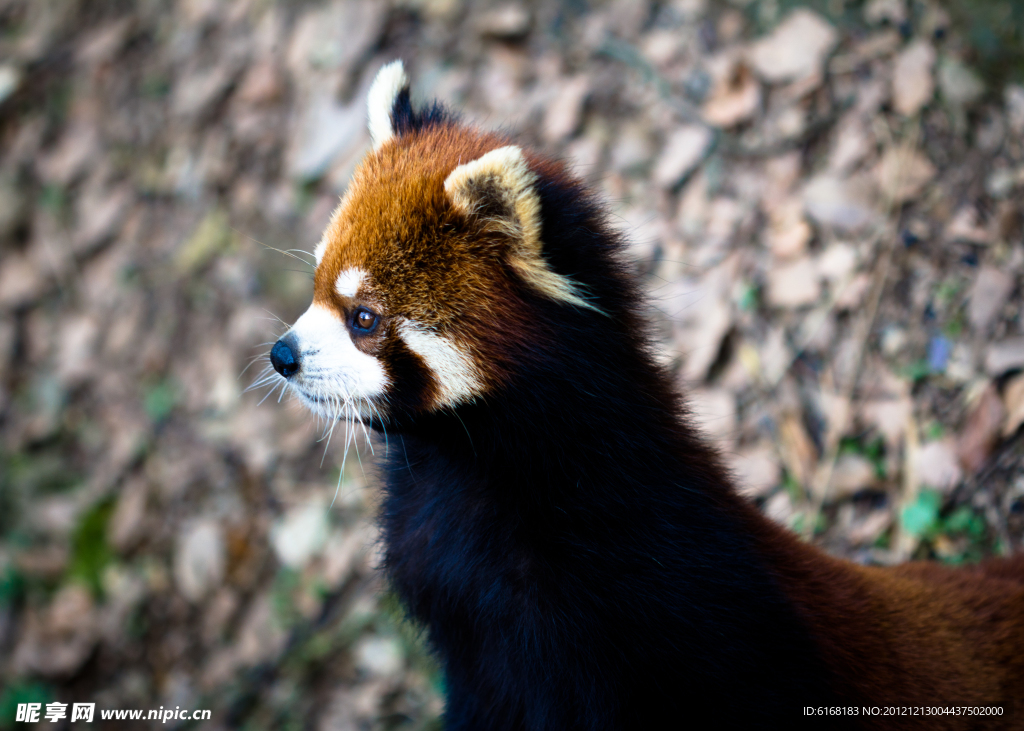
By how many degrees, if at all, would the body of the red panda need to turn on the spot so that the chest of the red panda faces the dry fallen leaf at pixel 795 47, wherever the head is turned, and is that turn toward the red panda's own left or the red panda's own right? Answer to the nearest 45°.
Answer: approximately 90° to the red panda's own right

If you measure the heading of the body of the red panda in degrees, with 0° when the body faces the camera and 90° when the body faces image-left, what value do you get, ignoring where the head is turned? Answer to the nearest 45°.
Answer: approximately 90°

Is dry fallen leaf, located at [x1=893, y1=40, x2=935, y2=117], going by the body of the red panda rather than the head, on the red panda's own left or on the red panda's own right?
on the red panda's own right

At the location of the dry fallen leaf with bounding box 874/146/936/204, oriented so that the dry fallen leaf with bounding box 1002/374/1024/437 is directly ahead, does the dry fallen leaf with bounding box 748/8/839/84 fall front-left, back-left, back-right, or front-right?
back-right

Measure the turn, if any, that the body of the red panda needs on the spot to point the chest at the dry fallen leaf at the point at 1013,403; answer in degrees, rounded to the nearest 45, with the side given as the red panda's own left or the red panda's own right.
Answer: approximately 135° to the red panda's own right

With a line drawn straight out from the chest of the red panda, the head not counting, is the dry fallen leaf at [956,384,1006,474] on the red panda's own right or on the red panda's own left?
on the red panda's own right

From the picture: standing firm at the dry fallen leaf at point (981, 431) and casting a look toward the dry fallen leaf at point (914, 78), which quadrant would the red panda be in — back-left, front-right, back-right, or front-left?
back-left
